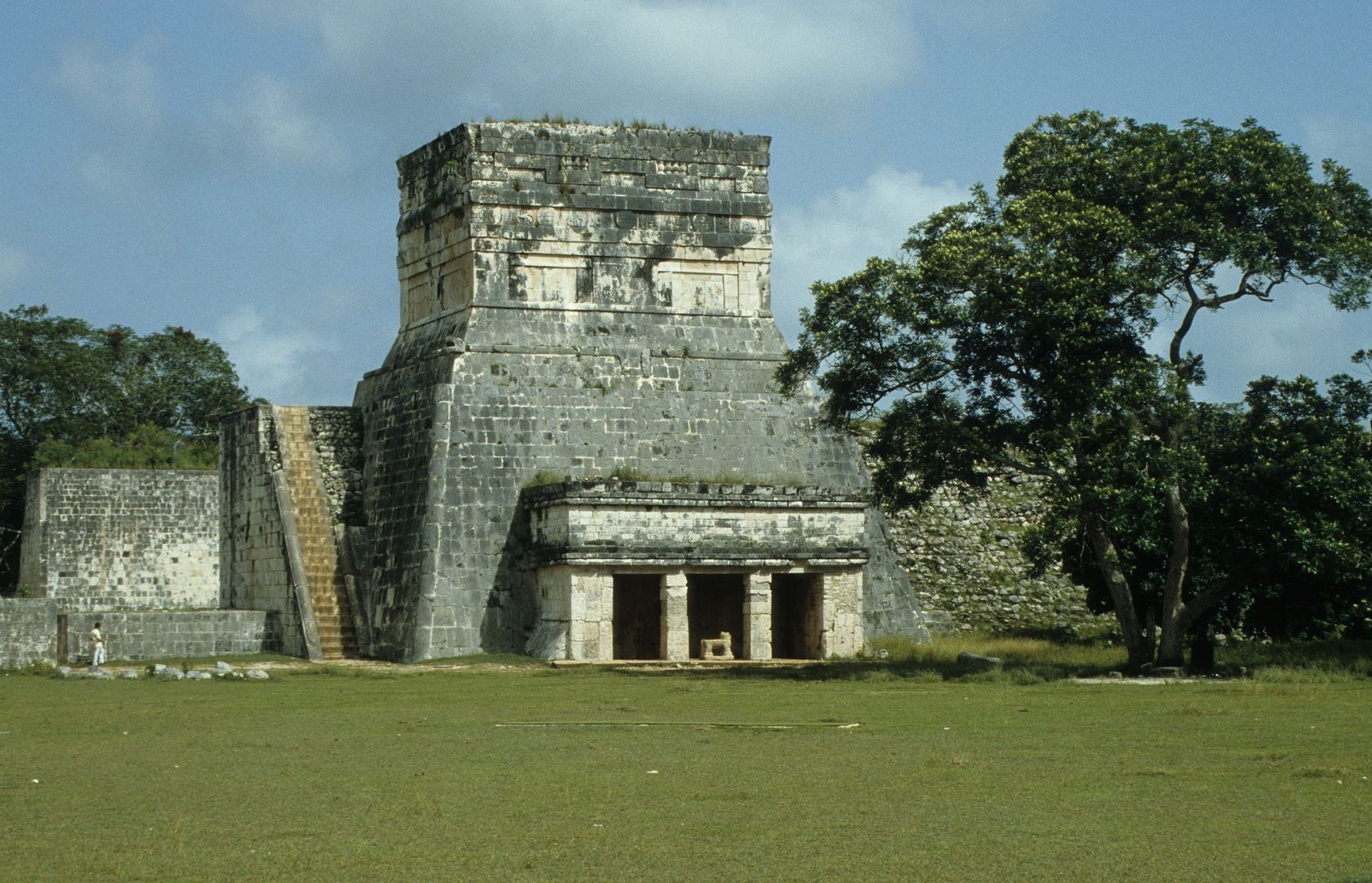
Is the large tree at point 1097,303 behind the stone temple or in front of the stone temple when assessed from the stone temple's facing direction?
in front

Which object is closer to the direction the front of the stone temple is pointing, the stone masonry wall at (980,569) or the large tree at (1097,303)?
the large tree

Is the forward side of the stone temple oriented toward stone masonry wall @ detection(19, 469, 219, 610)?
no

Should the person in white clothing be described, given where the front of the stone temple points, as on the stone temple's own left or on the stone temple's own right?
on the stone temple's own right

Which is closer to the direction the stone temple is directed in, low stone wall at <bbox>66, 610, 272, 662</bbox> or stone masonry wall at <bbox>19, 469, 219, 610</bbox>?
the low stone wall

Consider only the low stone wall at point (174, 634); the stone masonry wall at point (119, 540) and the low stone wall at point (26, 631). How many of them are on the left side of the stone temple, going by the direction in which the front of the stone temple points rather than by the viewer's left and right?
0

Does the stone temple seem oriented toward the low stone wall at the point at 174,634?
no

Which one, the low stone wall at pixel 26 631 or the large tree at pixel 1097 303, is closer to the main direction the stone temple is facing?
the large tree

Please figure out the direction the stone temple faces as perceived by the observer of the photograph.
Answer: facing the viewer

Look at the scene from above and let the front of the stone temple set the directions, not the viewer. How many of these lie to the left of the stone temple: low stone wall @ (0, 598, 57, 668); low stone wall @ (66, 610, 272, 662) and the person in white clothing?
0

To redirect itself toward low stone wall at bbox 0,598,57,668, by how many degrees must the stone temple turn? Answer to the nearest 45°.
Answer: approximately 90° to its right

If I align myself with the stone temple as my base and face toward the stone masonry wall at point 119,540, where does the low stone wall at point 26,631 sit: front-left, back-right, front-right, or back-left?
front-left

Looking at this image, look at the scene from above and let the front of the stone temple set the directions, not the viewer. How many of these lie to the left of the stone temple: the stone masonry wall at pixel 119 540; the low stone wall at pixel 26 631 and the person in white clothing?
0

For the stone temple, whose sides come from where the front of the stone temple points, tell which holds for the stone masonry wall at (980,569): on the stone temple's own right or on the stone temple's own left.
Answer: on the stone temple's own left
